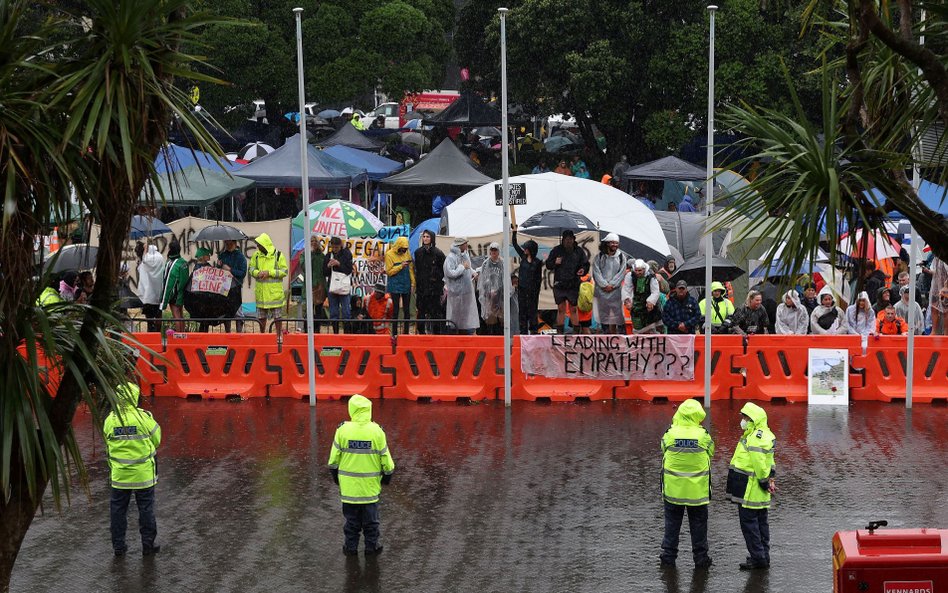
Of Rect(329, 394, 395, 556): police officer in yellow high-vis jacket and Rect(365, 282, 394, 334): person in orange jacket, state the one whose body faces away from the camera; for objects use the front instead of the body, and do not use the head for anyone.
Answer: the police officer in yellow high-vis jacket

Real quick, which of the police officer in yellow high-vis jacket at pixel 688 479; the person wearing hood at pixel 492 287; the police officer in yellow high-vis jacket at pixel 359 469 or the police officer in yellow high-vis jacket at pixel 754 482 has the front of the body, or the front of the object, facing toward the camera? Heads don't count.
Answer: the person wearing hood

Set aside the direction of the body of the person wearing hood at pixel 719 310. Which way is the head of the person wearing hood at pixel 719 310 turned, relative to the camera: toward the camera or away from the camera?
toward the camera

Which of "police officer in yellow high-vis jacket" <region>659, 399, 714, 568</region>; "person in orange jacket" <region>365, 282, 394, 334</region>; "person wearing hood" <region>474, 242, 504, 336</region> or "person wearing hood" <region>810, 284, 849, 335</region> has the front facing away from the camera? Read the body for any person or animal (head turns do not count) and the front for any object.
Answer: the police officer in yellow high-vis jacket

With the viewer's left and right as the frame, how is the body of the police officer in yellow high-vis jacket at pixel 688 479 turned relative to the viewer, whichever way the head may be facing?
facing away from the viewer

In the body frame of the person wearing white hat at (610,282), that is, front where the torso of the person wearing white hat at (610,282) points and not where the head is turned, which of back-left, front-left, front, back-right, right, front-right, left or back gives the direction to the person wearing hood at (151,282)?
right

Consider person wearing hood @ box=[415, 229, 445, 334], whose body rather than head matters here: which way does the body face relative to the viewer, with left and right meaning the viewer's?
facing the viewer

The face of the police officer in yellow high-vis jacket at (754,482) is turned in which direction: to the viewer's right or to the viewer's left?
to the viewer's left

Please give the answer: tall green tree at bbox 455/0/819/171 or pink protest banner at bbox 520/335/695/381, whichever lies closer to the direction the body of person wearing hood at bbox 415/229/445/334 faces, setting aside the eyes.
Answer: the pink protest banner

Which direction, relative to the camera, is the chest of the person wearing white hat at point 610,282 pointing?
toward the camera

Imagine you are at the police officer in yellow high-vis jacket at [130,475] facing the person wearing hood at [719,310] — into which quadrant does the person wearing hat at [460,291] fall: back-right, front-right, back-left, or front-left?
front-left

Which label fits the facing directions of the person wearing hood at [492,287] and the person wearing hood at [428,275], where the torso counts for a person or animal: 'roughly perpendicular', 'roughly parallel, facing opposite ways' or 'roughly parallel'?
roughly parallel

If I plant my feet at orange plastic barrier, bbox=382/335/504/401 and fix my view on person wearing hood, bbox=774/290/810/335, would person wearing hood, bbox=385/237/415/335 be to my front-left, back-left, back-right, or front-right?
back-left

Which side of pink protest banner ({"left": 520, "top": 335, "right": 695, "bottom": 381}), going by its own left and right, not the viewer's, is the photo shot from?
front

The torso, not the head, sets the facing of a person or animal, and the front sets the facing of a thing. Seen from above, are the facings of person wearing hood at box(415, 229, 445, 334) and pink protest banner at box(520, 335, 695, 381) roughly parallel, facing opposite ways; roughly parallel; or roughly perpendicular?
roughly parallel

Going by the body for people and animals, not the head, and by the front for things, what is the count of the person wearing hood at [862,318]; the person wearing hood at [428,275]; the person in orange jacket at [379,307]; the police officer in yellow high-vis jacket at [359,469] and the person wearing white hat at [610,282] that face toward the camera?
4

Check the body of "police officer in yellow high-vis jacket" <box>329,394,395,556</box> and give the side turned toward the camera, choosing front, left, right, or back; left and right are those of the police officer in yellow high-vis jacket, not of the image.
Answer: back

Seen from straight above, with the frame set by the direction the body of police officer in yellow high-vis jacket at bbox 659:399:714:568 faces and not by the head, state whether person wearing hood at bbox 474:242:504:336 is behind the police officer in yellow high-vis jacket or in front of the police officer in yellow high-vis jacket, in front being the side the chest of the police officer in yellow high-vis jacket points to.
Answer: in front
